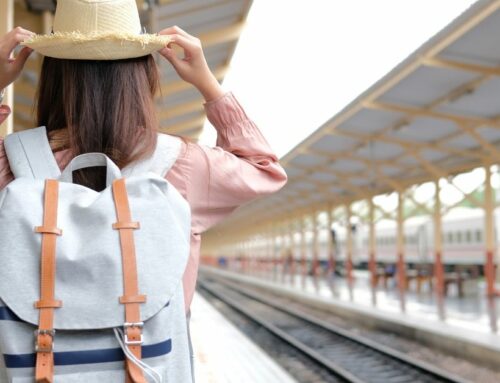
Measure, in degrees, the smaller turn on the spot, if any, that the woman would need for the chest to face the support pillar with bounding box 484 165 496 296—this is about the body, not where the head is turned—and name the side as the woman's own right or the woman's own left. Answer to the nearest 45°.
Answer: approximately 45° to the woman's own right

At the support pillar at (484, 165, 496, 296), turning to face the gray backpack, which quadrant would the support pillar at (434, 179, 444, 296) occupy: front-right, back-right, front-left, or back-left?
back-right

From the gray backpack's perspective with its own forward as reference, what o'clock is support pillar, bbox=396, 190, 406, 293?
The support pillar is roughly at 7 o'clock from the gray backpack.

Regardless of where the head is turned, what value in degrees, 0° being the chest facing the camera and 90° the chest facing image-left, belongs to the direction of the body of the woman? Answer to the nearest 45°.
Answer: approximately 180°

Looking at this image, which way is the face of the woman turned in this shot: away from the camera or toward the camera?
away from the camera

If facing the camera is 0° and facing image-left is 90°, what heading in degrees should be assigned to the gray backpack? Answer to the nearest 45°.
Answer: approximately 0°

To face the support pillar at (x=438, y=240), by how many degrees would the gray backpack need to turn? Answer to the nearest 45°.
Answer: approximately 135° to its left
